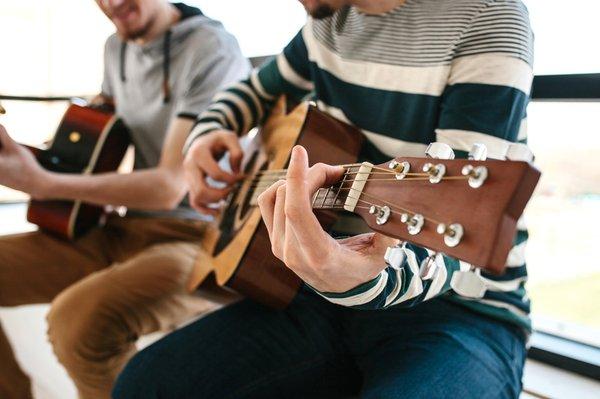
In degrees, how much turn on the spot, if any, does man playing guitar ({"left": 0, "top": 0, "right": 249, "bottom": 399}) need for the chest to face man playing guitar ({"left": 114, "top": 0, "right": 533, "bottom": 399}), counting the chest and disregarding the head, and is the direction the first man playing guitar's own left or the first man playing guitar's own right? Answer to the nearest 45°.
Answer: approximately 90° to the first man playing guitar's own left

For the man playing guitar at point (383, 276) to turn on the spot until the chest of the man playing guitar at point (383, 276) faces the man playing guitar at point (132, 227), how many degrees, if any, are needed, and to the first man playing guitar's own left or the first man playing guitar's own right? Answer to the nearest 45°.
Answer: approximately 90° to the first man playing guitar's own right

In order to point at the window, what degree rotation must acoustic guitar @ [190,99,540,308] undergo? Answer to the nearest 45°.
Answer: approximately 180°

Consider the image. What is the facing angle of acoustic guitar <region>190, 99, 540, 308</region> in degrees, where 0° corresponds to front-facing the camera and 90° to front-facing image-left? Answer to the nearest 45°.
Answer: approximately 45°

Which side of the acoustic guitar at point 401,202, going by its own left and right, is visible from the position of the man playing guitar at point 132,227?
right

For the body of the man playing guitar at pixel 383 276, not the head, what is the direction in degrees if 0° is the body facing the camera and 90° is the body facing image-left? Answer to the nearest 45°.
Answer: approximately 45°

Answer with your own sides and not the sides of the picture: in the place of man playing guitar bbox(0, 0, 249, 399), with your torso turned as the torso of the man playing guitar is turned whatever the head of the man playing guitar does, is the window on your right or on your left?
on your left

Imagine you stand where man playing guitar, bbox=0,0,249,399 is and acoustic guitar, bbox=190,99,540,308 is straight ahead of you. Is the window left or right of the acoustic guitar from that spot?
left
